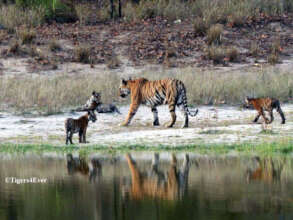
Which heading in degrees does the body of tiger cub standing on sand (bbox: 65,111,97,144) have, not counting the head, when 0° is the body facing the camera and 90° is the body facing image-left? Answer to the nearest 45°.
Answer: approximately 270°

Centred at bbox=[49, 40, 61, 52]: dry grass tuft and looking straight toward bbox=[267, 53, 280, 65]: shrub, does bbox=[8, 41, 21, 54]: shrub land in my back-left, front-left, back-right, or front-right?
back-right

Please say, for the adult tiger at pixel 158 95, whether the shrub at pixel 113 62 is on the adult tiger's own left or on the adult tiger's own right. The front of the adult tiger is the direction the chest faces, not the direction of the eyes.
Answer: on the adult tiger's own right

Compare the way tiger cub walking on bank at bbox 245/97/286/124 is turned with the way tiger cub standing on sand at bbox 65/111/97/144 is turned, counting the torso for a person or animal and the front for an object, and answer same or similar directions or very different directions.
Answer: very different directions

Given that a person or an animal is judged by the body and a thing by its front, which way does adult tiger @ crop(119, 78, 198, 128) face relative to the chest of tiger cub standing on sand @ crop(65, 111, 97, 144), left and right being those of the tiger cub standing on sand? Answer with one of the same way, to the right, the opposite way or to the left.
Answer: the opposite way

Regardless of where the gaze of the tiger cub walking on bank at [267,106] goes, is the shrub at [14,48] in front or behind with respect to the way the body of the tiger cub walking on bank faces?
in front
